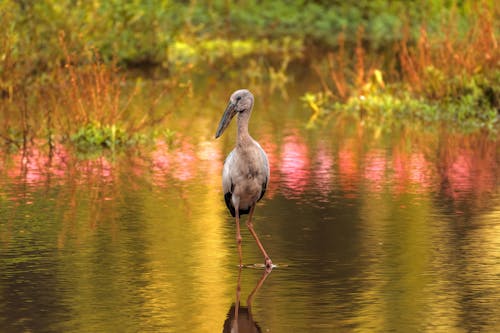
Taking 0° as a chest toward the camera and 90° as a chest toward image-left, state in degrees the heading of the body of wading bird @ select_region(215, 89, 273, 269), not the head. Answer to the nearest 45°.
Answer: approximately 0°
